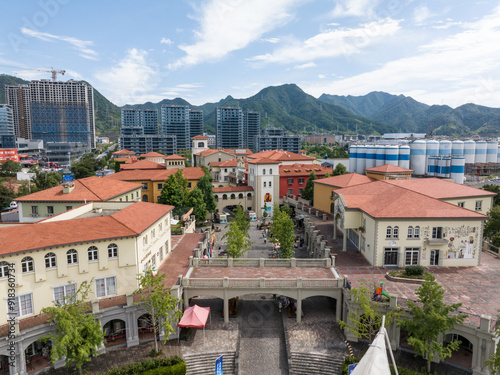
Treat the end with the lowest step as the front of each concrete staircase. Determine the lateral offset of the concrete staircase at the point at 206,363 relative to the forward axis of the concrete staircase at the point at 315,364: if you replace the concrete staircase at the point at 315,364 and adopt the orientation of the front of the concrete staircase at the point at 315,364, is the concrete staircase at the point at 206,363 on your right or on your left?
on your right

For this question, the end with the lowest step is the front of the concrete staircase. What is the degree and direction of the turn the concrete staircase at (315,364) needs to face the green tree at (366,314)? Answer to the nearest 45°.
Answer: approximately 90° to its left

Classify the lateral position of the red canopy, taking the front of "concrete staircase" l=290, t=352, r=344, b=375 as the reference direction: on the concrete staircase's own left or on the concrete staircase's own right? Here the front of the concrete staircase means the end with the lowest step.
on the concrete staircase's own right

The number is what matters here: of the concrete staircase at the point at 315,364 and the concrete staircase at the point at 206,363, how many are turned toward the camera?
2

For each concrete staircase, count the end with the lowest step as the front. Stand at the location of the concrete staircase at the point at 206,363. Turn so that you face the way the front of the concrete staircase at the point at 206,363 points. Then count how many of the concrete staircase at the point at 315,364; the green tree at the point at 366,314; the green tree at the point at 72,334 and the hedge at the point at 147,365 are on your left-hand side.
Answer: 2

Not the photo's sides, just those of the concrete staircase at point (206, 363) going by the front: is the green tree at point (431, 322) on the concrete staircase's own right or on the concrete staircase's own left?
on the concrete staircase's own left

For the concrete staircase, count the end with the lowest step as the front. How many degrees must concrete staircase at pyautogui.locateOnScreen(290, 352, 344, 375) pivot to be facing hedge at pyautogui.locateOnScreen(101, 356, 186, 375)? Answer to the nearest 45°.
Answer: approximately 90° to its right

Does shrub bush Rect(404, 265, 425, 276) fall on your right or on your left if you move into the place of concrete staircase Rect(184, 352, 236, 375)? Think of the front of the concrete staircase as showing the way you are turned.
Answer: on your left

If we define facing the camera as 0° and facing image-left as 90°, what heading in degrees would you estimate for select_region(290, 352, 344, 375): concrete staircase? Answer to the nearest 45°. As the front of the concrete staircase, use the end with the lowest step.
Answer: approximately 0°
